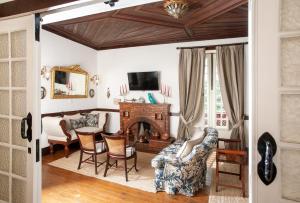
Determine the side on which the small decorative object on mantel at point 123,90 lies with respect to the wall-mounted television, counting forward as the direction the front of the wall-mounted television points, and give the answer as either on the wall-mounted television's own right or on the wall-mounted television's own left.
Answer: on the wall-mounted television's own right

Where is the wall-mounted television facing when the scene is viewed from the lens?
facing the viewer

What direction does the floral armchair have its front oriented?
to the viewer's left

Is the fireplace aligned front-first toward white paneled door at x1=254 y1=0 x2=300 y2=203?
yes

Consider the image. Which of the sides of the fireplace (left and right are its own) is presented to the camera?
front

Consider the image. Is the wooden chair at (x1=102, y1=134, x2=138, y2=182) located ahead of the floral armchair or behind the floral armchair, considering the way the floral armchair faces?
ahead

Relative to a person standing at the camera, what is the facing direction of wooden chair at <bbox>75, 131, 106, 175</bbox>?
facing away from the viewer and to the right of the viewer

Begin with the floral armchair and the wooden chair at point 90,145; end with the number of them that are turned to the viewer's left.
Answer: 1

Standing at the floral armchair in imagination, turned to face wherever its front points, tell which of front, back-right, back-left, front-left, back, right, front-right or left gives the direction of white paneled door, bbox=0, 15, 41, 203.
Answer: front-left

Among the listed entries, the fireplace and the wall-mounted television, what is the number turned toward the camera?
2

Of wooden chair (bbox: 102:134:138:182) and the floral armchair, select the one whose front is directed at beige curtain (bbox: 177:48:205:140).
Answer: the wooden chair

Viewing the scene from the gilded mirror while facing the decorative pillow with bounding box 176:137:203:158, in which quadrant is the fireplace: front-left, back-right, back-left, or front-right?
front-left

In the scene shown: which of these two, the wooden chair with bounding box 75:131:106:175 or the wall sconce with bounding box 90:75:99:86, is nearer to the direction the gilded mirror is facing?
the wooden chair

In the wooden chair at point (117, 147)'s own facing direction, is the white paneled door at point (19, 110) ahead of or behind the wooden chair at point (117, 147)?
behind

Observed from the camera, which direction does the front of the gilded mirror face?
facing the viewer and to the right of the viewer

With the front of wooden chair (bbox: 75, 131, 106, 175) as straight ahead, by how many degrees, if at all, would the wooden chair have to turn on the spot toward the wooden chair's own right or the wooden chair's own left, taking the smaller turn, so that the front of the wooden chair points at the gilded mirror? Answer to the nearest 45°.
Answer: approximately 45° to the wooden chair's own left
